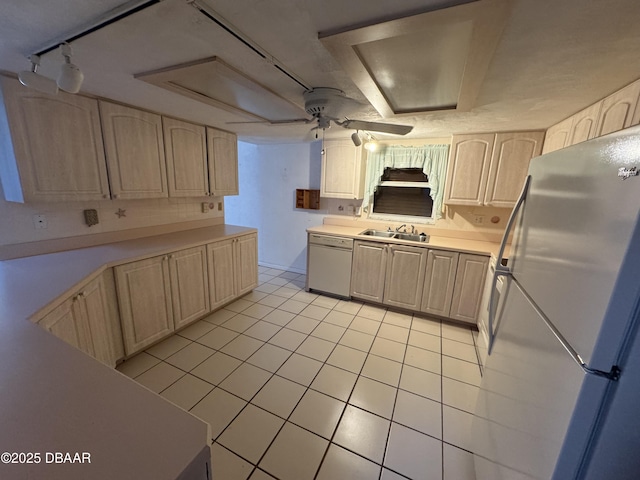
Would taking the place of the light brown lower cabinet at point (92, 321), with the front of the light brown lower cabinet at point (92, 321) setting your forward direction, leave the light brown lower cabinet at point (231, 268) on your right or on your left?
on your left

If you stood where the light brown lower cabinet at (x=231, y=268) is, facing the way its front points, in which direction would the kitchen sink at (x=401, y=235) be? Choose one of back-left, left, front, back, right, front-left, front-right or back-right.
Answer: front-left

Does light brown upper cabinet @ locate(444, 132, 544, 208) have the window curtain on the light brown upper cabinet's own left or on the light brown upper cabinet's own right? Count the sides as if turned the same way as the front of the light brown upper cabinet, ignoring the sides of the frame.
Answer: on the light brown upper cabinet's own right

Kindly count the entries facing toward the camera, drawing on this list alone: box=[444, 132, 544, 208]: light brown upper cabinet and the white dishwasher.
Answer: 2

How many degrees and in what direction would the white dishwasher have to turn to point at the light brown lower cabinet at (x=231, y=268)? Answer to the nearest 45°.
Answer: approximately 90° to its right

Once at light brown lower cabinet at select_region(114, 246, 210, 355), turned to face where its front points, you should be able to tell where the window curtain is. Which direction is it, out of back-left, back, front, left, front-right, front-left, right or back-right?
front-left

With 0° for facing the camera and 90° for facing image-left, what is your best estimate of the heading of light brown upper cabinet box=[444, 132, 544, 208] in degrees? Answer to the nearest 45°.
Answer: approximately 0°

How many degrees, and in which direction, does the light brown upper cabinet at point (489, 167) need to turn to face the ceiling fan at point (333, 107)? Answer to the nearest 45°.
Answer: approximately 45° to its right

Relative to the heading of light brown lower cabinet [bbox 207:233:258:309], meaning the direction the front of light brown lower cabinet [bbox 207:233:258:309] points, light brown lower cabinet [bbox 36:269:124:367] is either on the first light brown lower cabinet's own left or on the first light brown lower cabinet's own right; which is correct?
on the first light brown lower cabinet's own right

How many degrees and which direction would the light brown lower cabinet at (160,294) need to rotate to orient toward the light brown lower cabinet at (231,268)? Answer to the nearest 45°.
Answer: approximately 90° to its left
